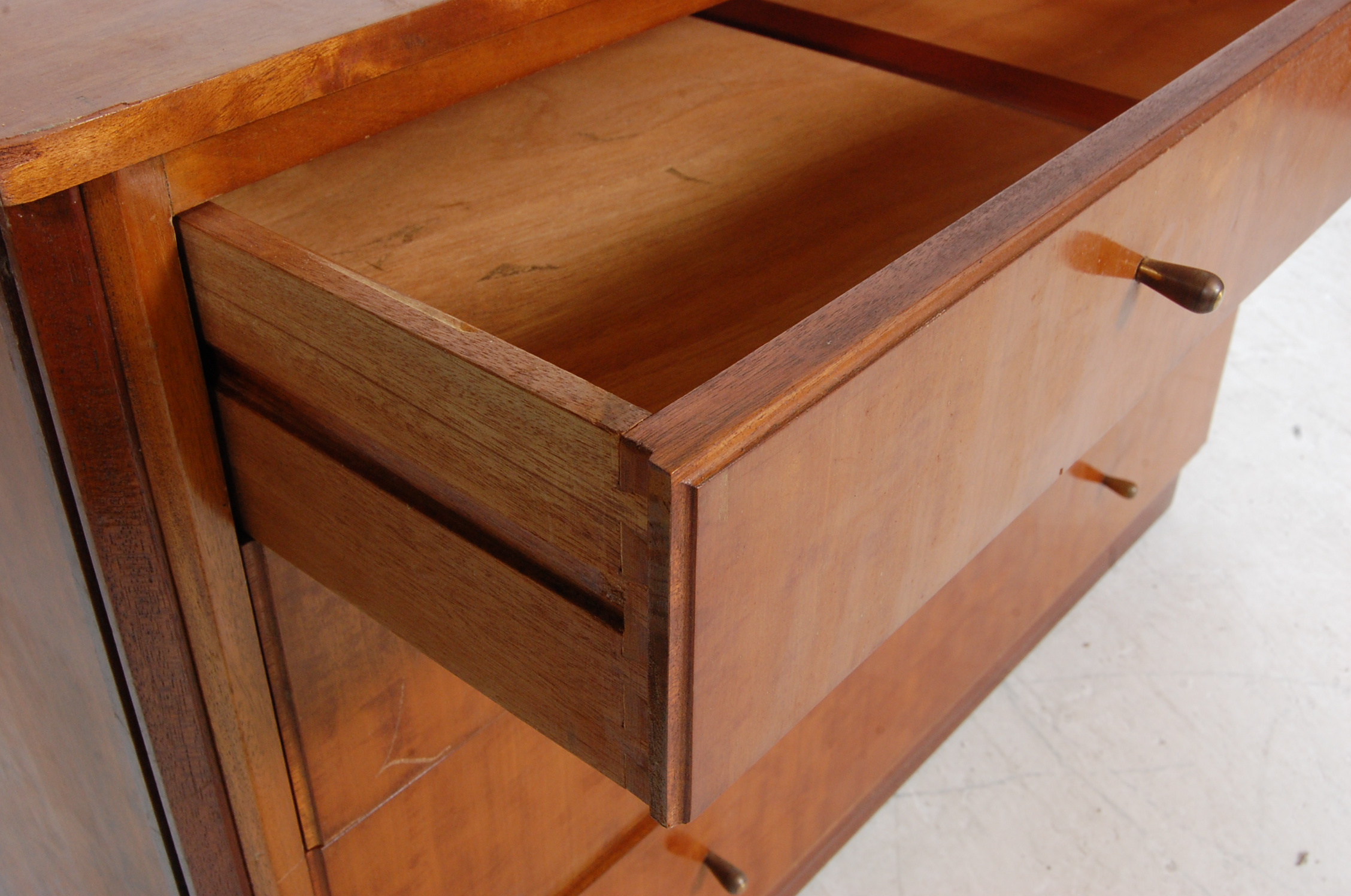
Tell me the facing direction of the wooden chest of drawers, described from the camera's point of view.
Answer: facing the viewer and to the right of the viewer
